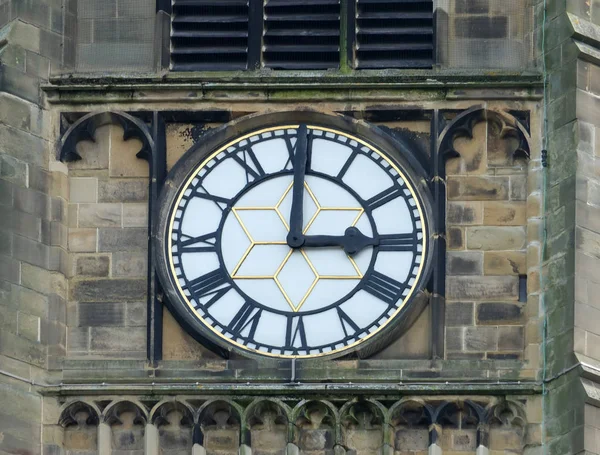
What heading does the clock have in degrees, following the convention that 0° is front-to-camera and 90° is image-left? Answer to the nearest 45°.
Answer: approximately 0°
